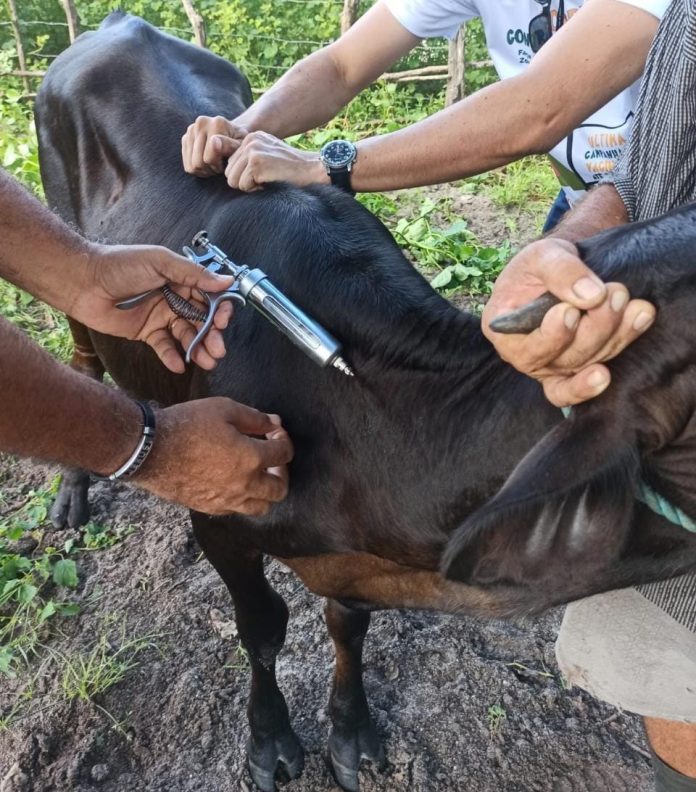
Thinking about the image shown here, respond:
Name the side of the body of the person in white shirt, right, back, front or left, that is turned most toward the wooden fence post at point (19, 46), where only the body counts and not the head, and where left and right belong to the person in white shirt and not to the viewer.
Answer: right

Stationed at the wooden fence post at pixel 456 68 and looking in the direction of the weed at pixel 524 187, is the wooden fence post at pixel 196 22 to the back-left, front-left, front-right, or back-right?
back-right

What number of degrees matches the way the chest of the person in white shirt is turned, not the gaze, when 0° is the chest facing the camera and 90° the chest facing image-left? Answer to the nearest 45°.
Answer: approximately 45°

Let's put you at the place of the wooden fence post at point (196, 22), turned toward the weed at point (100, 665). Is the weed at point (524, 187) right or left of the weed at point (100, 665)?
left

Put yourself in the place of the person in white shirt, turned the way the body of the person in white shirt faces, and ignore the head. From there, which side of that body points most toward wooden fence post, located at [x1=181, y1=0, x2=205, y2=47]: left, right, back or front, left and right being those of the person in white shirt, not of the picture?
right

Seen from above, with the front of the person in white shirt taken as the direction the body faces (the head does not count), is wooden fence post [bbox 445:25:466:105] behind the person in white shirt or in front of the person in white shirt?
behind

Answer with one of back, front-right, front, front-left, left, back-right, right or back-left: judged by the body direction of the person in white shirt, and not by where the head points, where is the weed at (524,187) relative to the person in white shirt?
back-right

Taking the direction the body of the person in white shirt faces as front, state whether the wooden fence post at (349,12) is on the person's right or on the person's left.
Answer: on the person's right
